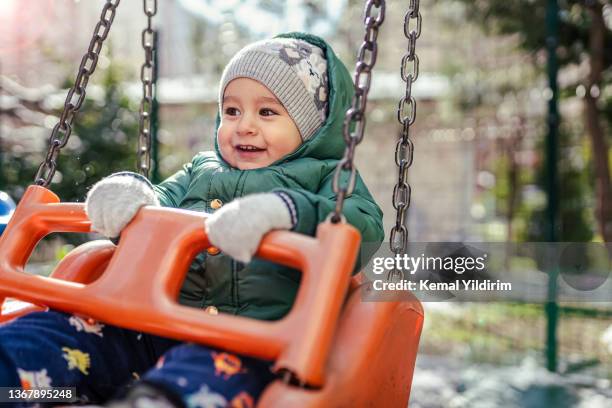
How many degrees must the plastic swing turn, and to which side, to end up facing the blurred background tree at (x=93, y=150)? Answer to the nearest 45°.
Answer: approximately 135° to its right

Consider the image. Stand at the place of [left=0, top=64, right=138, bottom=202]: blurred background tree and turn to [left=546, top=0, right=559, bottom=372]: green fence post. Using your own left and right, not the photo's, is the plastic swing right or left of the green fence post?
right

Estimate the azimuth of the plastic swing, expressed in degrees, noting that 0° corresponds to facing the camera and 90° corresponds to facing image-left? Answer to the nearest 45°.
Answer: approximately 45°

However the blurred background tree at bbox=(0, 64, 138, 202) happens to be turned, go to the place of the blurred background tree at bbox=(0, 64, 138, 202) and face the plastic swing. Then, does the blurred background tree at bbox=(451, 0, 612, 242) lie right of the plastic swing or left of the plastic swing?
left

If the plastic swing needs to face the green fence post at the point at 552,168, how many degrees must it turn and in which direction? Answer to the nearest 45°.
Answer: approximately 180°
